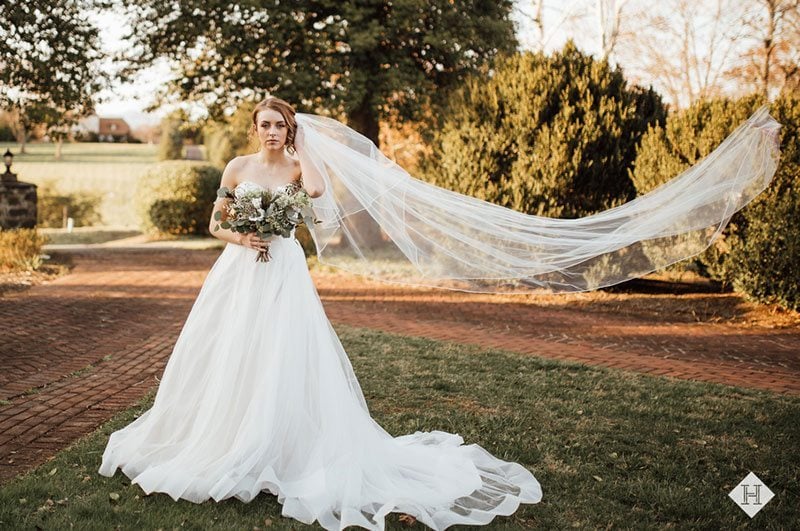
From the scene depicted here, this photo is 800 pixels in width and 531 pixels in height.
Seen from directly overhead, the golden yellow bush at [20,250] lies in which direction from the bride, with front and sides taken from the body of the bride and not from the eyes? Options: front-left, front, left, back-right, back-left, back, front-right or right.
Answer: back-right

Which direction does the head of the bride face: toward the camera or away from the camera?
toward the camera

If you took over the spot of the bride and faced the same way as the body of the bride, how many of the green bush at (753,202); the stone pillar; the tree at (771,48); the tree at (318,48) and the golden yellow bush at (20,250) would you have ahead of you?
0

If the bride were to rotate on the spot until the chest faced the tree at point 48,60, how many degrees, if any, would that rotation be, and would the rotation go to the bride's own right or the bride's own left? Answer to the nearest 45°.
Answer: approximately 135° to the bride's own right

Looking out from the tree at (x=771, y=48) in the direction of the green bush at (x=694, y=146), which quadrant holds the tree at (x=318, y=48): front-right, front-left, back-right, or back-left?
front-right

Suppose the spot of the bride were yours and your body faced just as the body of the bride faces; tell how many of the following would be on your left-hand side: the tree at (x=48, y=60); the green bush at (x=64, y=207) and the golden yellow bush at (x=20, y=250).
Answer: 0

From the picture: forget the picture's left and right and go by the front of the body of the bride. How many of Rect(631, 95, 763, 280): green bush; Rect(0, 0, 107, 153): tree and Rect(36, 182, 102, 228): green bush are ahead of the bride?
0

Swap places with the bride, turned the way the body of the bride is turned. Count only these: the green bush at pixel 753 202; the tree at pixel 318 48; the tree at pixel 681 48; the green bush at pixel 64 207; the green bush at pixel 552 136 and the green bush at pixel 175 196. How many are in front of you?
0

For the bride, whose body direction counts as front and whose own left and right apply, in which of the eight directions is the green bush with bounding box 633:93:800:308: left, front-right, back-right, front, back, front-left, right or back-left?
back-left

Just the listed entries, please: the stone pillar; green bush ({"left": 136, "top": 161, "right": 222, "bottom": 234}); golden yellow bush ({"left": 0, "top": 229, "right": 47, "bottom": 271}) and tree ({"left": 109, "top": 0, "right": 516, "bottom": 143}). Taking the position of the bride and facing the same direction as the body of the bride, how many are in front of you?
0

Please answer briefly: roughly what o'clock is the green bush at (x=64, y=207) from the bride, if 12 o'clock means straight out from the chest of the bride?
The green bush is roughly at 5 o'clock from the bride.

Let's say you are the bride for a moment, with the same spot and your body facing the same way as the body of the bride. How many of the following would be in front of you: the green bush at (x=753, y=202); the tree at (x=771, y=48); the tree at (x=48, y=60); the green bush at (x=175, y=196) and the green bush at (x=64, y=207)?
0

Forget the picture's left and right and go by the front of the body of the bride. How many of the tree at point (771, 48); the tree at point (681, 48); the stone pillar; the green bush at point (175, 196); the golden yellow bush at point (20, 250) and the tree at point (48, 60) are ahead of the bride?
0

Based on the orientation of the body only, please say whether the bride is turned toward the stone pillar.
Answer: no

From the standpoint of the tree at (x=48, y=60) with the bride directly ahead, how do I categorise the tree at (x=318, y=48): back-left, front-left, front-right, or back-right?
front-left

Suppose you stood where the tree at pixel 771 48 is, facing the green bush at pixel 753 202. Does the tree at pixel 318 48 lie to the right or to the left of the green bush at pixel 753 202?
right

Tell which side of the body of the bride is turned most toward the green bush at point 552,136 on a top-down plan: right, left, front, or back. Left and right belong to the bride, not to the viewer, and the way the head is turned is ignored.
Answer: back

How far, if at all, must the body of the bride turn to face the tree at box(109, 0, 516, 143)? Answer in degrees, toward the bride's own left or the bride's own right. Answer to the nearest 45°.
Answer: approximately 180°

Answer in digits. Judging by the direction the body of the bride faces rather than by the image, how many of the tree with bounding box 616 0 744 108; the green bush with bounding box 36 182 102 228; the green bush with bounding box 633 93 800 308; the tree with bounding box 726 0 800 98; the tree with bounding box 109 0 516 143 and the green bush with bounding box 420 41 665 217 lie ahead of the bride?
0

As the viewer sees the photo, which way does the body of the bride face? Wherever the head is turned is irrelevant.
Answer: toward the camera

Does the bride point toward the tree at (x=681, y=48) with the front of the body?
no
